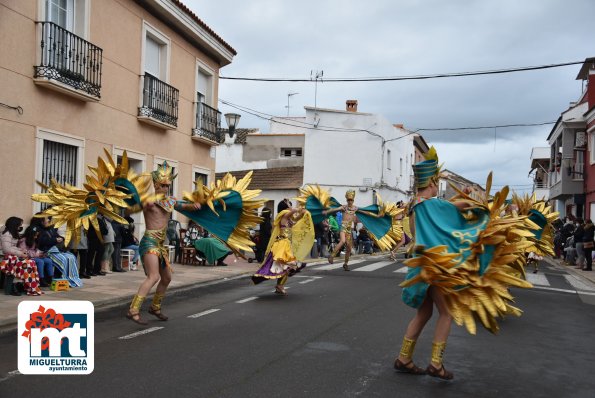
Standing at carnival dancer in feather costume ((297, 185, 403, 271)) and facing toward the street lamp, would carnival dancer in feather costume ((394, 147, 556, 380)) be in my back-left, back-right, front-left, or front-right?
back-left

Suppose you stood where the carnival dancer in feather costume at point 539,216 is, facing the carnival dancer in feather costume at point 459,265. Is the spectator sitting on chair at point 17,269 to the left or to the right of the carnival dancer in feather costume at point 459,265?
right

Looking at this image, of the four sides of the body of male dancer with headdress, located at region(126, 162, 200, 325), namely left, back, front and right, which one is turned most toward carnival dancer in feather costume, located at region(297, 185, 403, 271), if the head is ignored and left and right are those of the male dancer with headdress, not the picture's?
left

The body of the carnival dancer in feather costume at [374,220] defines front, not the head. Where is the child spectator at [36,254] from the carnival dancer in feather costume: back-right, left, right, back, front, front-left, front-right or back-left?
front-right

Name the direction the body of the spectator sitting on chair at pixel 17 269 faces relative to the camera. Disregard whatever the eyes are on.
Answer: to the viewer's right

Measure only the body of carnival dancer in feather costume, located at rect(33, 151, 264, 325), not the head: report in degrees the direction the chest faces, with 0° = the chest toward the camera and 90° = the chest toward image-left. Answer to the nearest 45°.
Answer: approximately 315°

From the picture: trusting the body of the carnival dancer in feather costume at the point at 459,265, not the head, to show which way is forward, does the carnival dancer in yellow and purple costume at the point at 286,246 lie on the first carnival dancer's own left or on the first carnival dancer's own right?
on the first carnival dancer's own left
